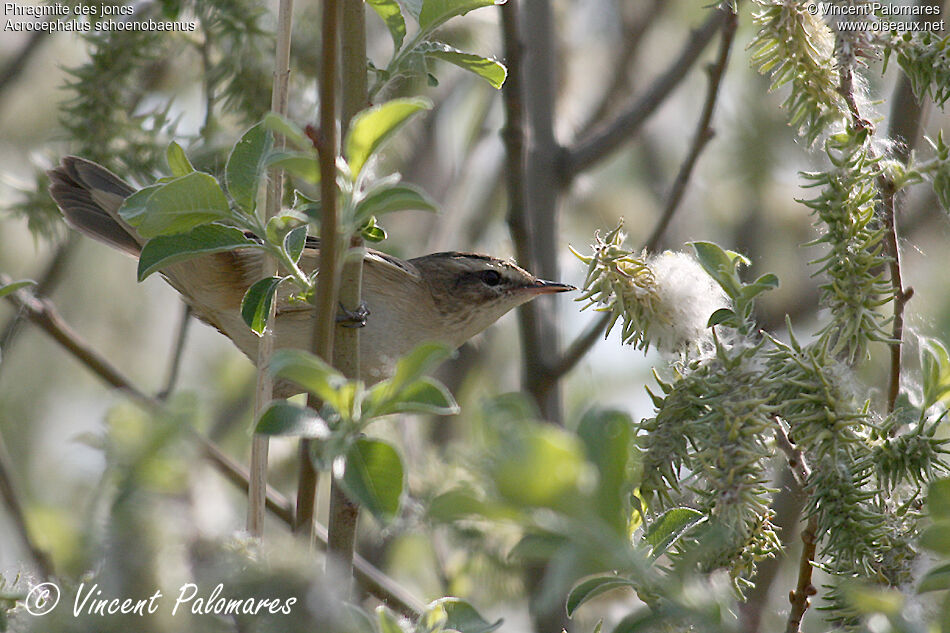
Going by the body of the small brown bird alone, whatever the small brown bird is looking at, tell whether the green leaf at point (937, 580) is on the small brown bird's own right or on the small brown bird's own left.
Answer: on the small brown bird's own right

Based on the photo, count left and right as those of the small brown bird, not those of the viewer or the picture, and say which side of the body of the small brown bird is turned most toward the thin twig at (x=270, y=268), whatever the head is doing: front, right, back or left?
right

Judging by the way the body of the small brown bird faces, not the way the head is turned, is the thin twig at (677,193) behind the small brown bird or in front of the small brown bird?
in front

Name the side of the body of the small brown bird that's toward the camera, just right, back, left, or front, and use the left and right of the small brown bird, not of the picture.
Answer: right

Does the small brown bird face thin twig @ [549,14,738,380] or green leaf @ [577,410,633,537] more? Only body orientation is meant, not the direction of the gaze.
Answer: the thin twig

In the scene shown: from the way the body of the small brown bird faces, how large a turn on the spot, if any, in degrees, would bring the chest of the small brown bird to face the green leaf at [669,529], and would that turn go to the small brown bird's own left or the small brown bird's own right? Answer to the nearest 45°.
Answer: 0° — it already faces it

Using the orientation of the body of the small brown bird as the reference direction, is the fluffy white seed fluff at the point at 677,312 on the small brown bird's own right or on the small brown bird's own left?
on the small brown bird's own right

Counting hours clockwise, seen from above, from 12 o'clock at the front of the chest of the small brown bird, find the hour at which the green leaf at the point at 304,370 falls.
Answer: The green leaf is roughly at 3 o'clock from the small brown bird.

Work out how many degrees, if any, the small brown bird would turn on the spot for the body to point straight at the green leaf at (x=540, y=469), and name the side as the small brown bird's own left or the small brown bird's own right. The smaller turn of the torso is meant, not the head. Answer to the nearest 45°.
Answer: approximately 90° to the small brown bird's own right

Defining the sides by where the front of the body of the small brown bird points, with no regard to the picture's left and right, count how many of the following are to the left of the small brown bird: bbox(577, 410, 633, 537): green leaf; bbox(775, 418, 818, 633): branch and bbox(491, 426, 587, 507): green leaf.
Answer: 0
